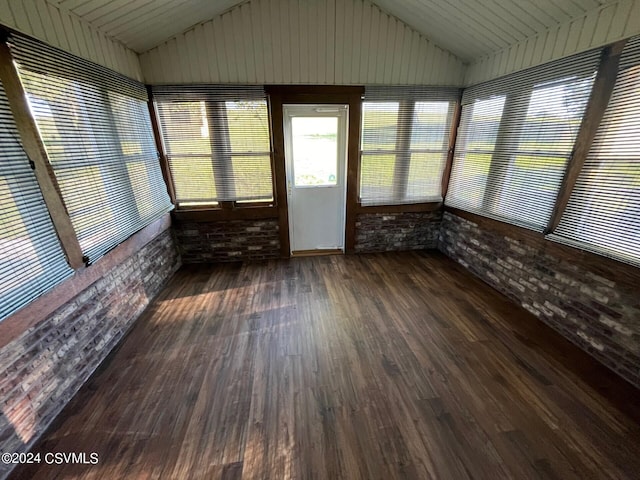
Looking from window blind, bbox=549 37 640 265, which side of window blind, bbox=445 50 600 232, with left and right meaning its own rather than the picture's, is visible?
left

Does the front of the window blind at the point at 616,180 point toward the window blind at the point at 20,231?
yes

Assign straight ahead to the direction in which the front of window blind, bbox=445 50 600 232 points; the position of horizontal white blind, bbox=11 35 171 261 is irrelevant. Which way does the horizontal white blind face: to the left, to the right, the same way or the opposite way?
the opposite way

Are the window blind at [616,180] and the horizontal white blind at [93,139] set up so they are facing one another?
yes

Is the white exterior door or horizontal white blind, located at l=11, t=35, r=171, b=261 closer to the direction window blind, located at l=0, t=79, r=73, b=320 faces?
the white exterior door

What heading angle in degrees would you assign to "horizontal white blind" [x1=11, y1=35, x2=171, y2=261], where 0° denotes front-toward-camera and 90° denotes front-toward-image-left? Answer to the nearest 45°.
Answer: approximately 315°

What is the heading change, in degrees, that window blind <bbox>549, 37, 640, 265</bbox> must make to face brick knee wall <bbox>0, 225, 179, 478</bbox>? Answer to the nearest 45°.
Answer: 0° — it already faces it

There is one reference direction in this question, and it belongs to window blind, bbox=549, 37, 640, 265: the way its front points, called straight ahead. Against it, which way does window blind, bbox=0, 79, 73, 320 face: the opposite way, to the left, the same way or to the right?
the opposite way

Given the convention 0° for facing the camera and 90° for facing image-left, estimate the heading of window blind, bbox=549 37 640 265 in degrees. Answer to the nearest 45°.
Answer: approximately 45°

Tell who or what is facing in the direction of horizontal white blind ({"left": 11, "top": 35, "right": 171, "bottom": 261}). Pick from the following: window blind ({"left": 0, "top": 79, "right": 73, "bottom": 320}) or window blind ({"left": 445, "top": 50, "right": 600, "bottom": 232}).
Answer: window blind ({"left": 445, "top": 50, "right": 600, "bottom": 232})

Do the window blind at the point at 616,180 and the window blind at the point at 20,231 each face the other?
yes
